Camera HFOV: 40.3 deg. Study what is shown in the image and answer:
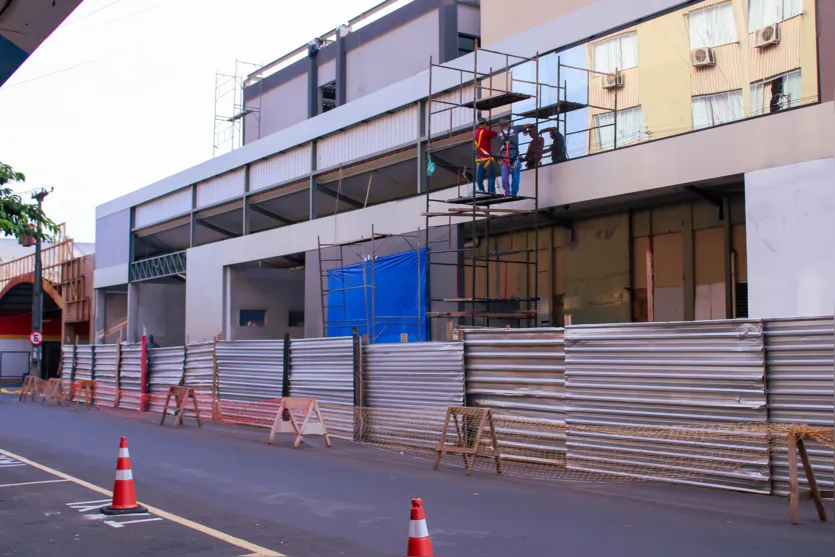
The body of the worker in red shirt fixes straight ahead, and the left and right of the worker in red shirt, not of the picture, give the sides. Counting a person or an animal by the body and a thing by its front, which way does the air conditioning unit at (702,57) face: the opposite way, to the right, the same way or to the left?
the opposite way

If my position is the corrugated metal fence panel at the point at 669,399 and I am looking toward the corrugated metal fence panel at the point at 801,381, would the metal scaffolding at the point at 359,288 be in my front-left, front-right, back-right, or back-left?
back-left

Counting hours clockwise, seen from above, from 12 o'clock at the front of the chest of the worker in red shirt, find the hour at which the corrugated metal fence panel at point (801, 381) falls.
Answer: The corrugated metal fence panel is roughly at 4 o'clock from the worker in red shirt.

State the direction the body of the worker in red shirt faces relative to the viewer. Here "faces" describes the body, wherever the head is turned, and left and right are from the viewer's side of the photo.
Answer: facing away from the viewer and to the right of the viewer

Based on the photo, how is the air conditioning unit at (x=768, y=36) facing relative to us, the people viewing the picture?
facing the viewer and to the left of the viewer

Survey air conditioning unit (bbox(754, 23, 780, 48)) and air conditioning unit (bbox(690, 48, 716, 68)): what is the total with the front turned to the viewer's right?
0

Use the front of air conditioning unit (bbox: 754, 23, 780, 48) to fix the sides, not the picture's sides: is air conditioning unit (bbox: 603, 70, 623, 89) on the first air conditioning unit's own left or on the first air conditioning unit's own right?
on the first air conditioning unit's own right

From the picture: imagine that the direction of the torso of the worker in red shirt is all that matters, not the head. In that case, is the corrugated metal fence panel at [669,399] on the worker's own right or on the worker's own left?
on the worker's own right

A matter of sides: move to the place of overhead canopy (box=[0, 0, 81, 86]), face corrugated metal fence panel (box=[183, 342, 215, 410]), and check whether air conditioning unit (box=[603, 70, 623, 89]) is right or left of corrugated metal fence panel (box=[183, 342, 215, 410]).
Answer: right
